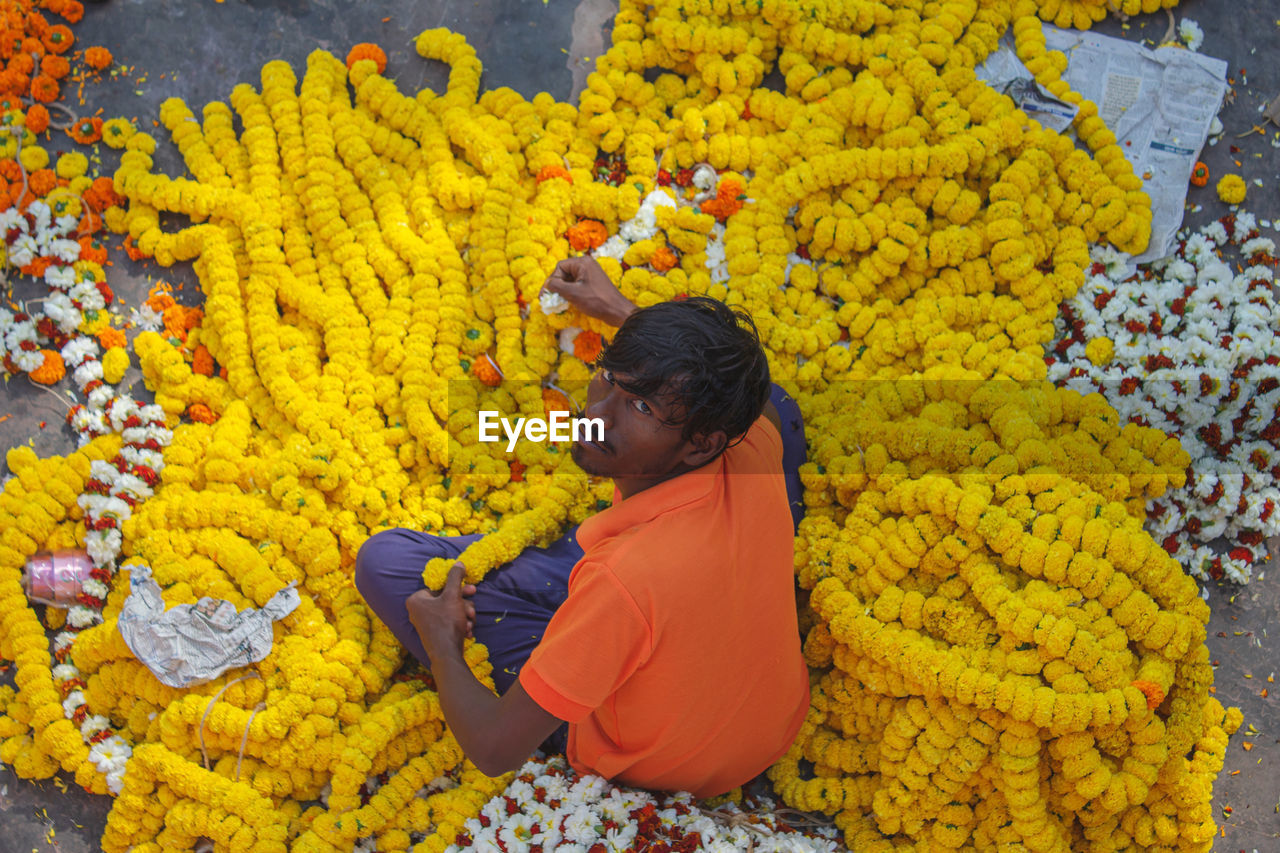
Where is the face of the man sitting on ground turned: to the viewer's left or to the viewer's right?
to the viewer's left

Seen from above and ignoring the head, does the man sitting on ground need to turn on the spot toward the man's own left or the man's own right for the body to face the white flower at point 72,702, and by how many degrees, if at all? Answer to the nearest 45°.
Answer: approximately 45° to the man's own left

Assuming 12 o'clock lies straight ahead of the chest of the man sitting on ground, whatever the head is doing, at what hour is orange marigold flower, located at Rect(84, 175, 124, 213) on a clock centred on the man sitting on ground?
The orange marigold flower is roughly at 12 o'clock from the man sitting on ground.

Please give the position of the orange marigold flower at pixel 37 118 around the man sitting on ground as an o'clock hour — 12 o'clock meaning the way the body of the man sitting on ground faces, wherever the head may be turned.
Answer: The orange marigold flower is roughly at 12 o'clock from the man sitting on ground.

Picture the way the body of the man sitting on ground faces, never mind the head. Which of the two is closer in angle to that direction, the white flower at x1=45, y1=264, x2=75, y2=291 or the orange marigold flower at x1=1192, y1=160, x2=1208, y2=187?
the white flower

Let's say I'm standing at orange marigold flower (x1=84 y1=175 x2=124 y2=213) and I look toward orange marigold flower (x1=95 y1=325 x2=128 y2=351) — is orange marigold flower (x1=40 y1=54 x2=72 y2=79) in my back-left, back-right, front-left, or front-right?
back-right

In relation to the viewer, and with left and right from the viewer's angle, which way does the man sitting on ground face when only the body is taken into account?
facing away from the viewer and to the left of the viewer

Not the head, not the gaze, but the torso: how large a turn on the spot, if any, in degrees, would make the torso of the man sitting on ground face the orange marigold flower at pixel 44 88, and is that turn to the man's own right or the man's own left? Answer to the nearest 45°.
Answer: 0° — they already face it

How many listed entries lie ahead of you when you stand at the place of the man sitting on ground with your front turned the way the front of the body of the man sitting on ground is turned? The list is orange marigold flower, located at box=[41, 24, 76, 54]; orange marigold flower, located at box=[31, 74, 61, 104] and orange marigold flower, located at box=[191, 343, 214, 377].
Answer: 3
